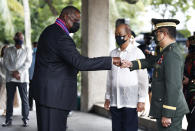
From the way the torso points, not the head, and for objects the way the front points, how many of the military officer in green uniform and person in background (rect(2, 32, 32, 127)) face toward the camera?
1

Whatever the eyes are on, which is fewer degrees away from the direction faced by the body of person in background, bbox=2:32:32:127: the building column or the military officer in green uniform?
the military officer in green uniform

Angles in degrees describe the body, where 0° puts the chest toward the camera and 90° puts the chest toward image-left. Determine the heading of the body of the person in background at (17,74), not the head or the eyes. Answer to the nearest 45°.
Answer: approximately 0°

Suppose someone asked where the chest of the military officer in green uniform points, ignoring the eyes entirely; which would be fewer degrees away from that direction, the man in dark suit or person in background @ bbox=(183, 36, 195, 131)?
the man in dark suit

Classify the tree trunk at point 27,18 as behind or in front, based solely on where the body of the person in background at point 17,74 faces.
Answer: behind

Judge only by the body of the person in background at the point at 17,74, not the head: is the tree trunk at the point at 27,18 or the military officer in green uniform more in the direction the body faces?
the military officer in green uniform

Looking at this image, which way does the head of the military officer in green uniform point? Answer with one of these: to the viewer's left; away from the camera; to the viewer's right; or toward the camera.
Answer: to the viewer's left

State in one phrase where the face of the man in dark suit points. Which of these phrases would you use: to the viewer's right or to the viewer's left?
to the viewer's right

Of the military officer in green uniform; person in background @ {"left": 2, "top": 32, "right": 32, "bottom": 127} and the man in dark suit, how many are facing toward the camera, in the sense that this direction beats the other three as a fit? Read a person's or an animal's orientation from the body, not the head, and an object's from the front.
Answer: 1

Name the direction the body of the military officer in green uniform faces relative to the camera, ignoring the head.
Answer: to the viewer's left

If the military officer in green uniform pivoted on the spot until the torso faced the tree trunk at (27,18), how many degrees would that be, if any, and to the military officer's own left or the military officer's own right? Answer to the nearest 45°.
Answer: approximately 45° to the military officer's own right

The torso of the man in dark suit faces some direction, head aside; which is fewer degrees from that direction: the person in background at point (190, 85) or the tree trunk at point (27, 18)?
the person in background

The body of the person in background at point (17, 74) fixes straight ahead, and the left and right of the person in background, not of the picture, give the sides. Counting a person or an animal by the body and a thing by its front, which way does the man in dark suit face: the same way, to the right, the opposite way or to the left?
to the left

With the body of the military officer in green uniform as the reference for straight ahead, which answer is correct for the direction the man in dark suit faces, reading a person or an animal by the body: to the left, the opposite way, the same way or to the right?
the opposite way

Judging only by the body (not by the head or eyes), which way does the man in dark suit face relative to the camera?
to the viewer's right
